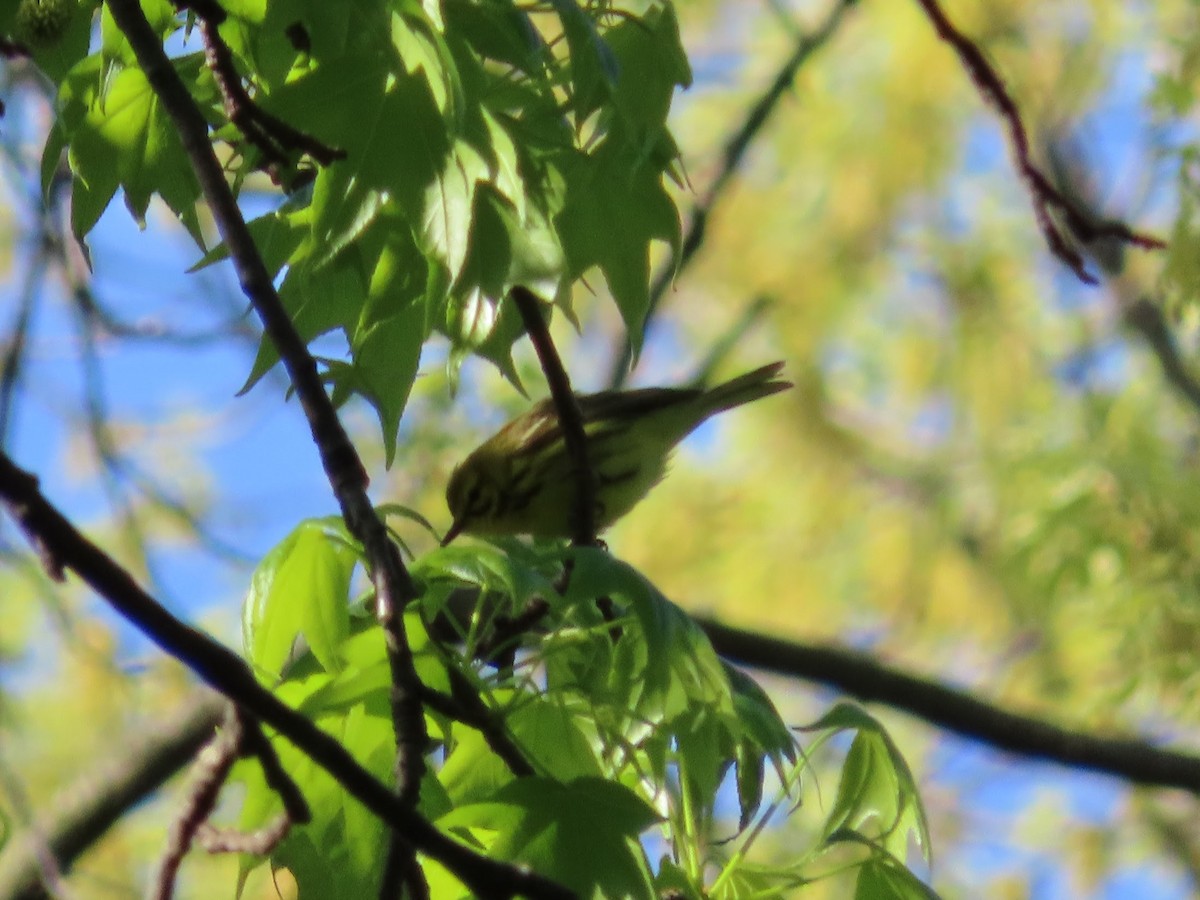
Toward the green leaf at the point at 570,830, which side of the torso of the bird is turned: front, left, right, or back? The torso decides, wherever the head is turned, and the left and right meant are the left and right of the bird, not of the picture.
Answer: left

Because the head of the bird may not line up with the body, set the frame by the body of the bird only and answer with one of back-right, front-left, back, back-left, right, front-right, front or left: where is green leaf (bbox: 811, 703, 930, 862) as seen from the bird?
back

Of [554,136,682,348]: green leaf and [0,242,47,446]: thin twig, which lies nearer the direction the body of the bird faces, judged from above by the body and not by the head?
the thin twig

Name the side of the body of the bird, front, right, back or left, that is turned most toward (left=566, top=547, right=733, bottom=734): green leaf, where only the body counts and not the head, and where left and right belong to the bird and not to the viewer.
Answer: left

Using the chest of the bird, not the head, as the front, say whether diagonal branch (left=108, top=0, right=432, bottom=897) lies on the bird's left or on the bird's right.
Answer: on the bird's left

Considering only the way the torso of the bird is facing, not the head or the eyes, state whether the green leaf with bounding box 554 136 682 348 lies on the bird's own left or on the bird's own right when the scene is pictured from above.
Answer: on the bird's own left

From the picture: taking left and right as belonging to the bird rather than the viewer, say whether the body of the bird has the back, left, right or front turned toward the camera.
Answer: left

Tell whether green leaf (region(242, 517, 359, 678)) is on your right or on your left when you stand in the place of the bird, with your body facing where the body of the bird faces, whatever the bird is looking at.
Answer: on your left

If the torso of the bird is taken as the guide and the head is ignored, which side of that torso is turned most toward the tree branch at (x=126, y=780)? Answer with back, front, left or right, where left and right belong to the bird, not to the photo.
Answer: front
